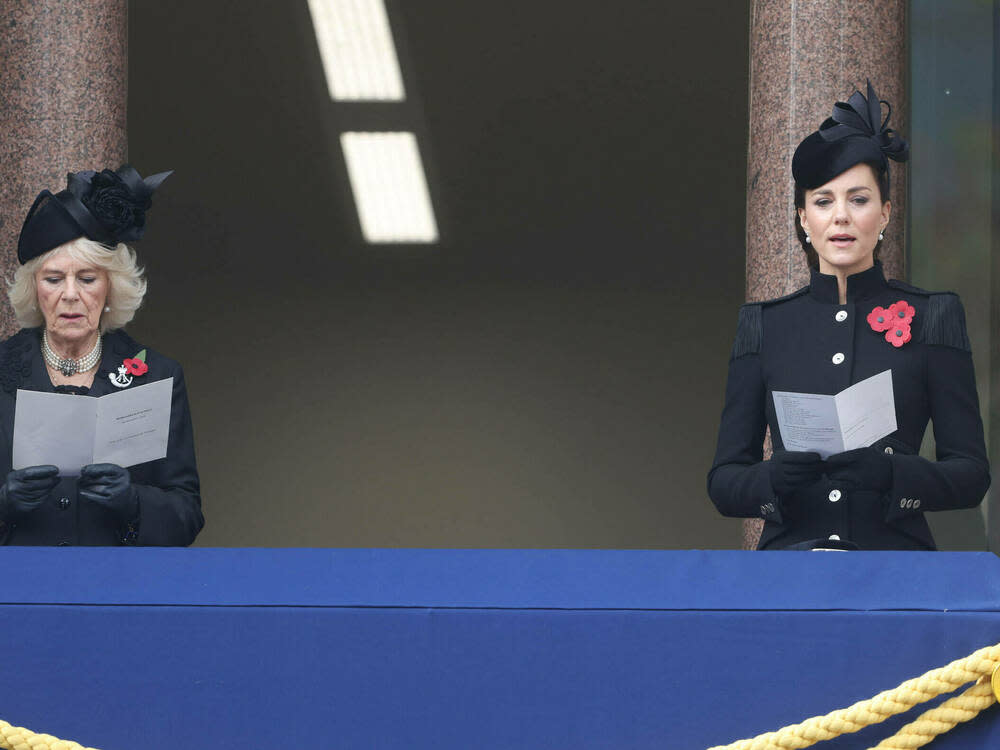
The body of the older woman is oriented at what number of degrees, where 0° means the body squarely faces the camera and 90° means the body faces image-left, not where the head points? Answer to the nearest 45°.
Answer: approximately 0°

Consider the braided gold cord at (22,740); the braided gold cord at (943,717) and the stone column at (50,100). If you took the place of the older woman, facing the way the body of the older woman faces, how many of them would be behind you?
1

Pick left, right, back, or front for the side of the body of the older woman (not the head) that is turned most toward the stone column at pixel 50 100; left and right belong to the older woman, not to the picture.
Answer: back

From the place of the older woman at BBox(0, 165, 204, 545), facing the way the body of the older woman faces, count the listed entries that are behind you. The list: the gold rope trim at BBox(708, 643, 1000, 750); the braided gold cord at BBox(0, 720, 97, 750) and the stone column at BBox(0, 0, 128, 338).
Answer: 1

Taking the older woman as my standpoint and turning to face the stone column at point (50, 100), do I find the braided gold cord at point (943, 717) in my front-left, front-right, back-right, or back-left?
back-right

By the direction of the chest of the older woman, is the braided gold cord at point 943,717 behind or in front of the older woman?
in front

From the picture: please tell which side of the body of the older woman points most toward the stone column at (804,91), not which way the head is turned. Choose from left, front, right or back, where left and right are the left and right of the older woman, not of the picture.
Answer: left
